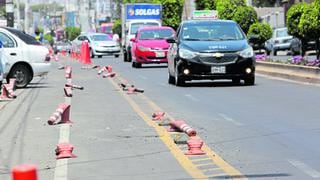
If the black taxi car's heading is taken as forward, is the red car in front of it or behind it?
behind

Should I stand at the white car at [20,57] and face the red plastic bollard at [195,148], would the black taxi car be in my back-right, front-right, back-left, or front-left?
front-left

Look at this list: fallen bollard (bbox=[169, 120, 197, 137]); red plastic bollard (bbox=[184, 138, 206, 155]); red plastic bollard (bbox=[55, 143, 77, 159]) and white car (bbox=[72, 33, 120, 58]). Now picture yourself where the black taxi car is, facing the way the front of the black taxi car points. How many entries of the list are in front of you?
3

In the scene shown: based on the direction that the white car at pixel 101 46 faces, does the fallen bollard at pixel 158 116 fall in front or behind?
in front

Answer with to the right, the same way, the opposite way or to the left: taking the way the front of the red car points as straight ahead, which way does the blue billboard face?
the same way

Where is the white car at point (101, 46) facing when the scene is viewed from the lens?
facing the viewer and to the right of the viewer

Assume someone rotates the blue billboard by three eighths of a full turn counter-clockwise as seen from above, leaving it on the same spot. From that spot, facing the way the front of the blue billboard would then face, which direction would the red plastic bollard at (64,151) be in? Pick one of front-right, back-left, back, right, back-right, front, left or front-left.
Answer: back-right

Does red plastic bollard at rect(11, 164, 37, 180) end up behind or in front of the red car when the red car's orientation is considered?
in front

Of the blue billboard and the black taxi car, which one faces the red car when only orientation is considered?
the blue billboard

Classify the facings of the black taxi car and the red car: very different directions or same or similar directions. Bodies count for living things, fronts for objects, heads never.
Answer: same or similar directions

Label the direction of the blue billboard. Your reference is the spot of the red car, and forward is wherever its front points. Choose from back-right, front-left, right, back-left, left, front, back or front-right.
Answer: back

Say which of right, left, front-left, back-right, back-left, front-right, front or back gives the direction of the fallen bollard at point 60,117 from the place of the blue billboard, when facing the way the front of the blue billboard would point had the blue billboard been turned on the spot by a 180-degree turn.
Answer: back

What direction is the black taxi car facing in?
toward the camera

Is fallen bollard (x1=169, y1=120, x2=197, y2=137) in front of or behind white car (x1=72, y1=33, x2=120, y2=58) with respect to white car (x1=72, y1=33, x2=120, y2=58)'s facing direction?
in front

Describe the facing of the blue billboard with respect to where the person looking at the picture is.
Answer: facing the viewer

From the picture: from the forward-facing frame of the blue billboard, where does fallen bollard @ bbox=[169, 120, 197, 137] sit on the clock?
The fallen bollard is roughly at 12 o'clock from the blue billboard.

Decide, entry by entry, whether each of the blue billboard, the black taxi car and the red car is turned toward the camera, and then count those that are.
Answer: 3
